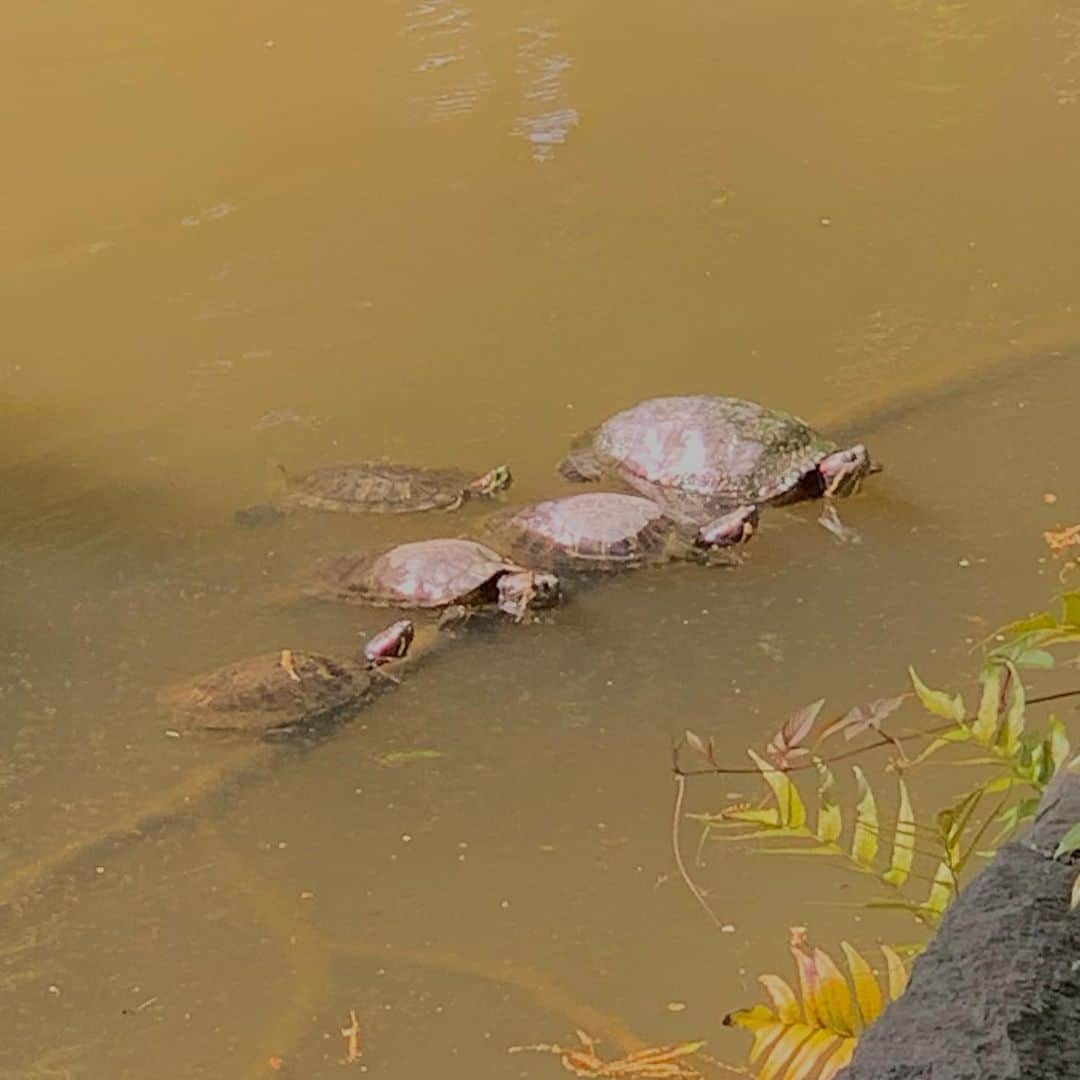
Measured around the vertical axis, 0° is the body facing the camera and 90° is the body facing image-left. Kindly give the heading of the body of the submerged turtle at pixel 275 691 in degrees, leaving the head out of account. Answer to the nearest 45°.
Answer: approximately 270°

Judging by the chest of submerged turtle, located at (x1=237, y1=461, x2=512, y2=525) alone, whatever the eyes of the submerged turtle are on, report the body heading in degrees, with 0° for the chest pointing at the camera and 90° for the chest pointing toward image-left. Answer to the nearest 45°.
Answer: approximately 270°

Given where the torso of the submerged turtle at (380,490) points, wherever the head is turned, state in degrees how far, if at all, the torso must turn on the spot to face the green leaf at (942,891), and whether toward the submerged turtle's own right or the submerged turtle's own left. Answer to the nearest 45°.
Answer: approximately 90° to the submerged turtle's own right

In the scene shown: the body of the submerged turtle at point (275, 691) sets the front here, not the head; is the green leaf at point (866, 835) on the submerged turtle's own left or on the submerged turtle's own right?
on the submerged turtle's own right

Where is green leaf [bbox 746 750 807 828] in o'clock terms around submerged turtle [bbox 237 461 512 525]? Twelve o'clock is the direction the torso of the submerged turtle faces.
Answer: The green leaf is roughly at 3 o'clock from the submerged turtle.

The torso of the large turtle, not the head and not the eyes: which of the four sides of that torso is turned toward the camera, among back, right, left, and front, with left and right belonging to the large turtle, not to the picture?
right

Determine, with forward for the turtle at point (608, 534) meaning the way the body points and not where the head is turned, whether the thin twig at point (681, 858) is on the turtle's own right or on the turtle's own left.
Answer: on the turtle's own right

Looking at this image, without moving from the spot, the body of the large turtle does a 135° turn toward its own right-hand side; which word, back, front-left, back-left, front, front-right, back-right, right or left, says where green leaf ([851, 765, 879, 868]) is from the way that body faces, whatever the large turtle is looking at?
front-left

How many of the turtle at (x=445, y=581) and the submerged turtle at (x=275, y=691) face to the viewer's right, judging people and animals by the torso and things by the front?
2
